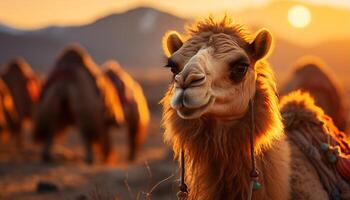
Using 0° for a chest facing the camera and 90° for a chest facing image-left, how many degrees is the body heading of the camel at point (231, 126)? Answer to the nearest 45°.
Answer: approximately 45°

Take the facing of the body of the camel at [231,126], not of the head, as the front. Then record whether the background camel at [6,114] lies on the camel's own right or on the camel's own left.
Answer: on the camel's own right

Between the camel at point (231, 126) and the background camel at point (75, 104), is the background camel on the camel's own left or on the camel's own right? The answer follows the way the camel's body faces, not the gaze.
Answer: on the camel's own right

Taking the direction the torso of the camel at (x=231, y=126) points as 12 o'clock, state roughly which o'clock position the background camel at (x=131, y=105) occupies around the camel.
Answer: The background camel is roughly at 4 o'clock from the camel.
